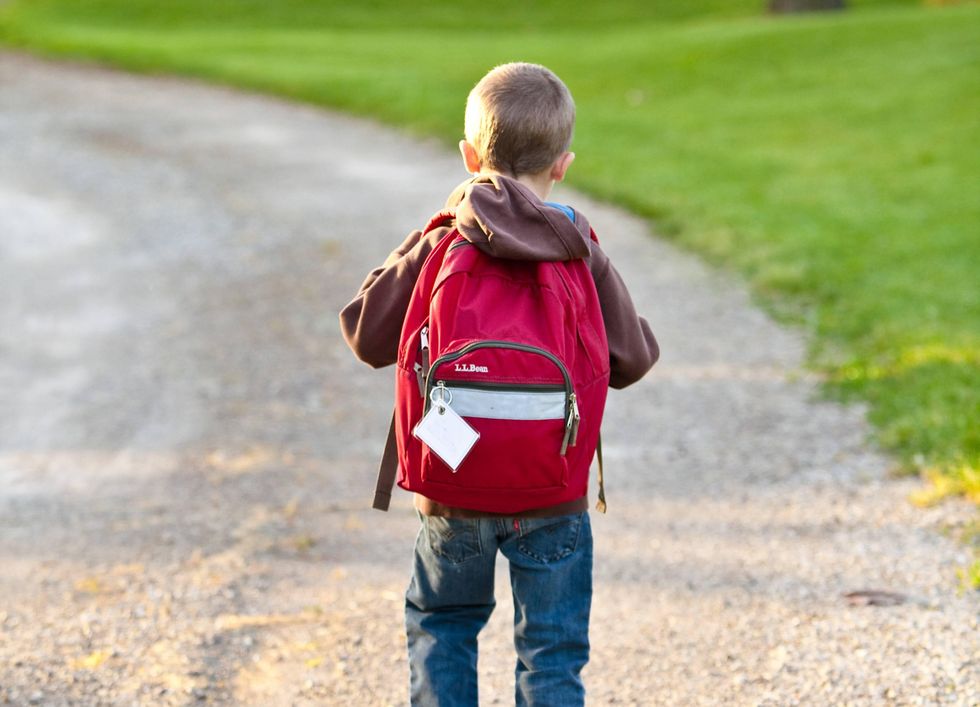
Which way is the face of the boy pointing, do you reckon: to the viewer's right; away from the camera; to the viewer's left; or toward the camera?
away from the camera

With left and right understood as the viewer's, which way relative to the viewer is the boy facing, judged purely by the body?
facing away from the viewer
